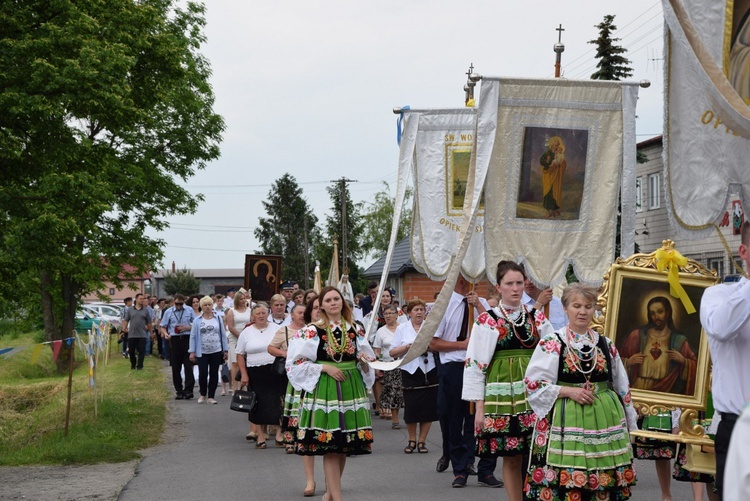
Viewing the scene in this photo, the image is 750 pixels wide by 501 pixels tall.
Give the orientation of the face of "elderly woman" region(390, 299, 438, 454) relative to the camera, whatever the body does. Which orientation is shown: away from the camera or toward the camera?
toward the camera

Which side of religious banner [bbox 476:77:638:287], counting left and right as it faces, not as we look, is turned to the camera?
front

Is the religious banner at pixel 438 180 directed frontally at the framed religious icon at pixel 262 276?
no

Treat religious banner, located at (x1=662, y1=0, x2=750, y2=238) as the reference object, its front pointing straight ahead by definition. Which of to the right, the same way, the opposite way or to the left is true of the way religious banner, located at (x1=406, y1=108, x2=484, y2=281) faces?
the same way

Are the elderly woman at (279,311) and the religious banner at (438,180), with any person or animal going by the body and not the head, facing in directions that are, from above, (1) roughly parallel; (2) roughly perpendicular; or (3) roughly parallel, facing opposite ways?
roughly parallel

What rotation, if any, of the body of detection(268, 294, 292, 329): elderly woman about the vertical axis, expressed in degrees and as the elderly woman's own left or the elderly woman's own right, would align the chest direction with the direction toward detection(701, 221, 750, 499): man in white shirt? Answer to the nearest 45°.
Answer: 0° — they already face them

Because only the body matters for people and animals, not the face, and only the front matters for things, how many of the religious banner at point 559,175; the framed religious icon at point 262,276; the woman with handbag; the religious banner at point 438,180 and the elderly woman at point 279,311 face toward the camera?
5

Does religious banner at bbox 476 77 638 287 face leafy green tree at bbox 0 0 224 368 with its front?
no

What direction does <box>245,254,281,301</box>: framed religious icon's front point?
toward the camera

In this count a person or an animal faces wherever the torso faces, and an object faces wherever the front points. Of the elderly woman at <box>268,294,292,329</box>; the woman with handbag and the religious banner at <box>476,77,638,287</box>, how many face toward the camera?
3

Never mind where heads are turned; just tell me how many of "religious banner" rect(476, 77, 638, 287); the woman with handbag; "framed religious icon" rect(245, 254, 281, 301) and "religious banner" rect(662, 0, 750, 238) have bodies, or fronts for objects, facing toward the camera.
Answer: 4

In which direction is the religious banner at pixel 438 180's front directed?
toward the camera

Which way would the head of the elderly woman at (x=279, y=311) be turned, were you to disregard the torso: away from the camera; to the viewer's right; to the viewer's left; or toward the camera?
toward the camera

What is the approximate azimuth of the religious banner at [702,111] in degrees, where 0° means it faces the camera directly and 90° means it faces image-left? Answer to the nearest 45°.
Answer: approximately 0°
